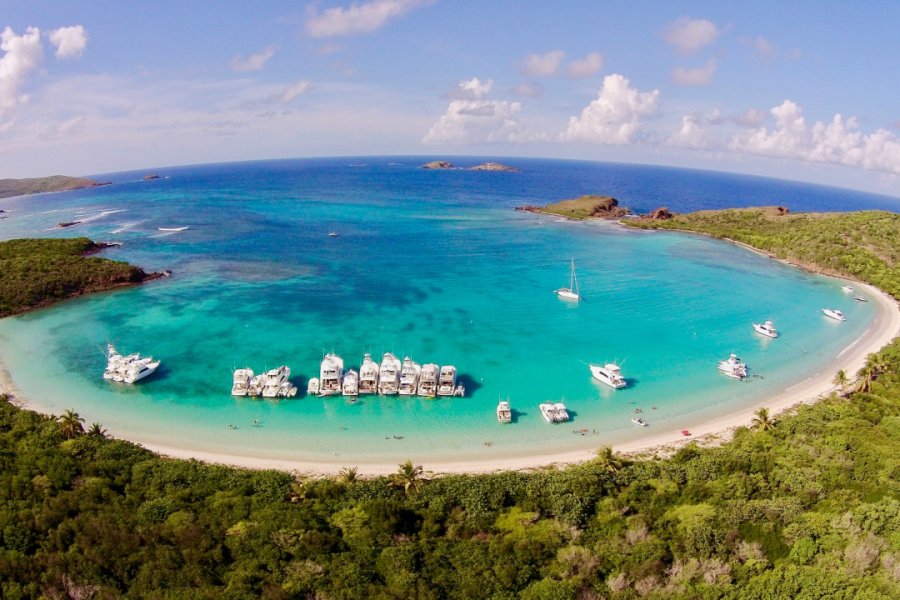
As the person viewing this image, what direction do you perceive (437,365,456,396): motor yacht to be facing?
facing away from the viewer

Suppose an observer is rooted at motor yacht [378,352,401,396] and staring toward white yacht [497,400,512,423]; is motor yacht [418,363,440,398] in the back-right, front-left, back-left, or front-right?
front-left

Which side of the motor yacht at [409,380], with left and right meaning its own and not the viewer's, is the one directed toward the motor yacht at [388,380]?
left

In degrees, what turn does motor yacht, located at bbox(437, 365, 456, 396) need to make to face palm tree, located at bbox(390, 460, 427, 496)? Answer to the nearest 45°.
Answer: approximately 180°

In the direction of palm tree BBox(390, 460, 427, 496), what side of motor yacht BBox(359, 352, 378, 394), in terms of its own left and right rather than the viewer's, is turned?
back

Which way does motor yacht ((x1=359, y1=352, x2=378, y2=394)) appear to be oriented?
away from the camera

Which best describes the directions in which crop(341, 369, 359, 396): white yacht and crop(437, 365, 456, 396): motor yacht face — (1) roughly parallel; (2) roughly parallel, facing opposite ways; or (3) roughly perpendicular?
roughly parallel

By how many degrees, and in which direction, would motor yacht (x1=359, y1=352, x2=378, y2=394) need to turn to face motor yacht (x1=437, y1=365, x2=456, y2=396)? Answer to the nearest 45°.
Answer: approximately 90° to its right

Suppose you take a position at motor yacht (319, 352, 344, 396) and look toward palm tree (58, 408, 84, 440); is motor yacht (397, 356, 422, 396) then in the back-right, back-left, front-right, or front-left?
back-left

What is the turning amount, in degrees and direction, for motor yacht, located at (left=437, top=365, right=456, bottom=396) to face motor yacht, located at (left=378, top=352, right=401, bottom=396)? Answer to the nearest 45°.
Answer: approximately 90° to its left

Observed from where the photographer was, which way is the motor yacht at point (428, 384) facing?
facing away from the viewer

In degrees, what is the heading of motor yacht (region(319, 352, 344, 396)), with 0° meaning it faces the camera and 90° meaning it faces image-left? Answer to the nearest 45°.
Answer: approximately 180°

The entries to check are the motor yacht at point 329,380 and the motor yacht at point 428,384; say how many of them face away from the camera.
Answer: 2

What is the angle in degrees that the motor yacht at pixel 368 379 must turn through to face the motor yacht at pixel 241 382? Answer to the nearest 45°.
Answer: approximately 90° to its left

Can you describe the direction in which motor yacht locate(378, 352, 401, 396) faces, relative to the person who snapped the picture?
facing away from the viewer

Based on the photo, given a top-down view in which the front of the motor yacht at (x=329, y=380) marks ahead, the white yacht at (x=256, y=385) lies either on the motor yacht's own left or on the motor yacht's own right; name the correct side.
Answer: on the motor yacht's own left

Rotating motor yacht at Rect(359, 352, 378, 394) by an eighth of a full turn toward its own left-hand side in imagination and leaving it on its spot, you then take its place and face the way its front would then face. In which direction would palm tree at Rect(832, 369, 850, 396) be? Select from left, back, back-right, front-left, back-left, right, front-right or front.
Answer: back-right

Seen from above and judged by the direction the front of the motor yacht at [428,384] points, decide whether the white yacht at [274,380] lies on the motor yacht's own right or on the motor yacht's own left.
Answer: on the motor yacht's own left

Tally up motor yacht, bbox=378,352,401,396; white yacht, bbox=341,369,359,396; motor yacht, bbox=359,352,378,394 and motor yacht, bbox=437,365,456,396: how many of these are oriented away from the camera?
4

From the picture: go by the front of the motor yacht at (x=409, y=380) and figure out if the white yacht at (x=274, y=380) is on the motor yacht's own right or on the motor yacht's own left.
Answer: on the motor yacht's own left
